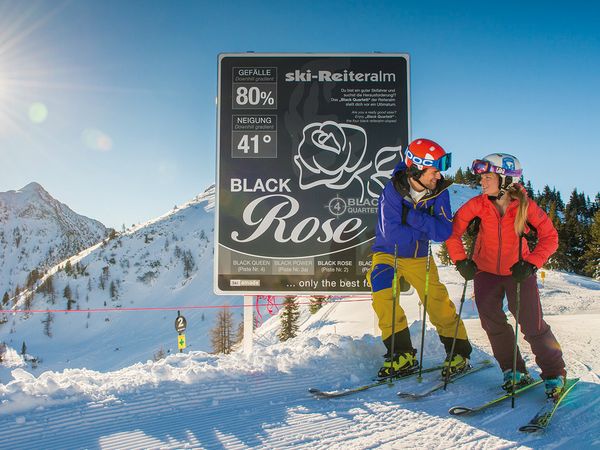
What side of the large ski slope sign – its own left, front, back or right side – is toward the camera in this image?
front

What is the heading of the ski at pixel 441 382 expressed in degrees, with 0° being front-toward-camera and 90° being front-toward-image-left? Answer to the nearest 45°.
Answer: approximately 45°

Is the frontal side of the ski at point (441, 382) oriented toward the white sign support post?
no

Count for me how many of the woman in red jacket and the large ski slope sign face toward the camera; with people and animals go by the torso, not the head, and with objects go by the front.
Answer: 2

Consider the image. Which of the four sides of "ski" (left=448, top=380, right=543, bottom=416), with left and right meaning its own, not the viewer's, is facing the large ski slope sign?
right

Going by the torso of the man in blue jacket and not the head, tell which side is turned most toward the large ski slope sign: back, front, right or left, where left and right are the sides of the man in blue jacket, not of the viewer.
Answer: back

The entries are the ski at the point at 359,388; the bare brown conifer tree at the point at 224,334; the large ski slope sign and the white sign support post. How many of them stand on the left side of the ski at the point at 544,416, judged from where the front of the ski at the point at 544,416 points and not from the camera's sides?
0

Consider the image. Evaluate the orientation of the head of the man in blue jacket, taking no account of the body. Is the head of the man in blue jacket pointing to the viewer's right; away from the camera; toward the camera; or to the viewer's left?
to the viewer's right

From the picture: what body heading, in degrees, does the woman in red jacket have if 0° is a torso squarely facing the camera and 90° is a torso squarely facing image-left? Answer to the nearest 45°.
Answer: approximately 0°

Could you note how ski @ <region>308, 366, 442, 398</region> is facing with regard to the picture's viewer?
facing the viewer and to the left of the viewer

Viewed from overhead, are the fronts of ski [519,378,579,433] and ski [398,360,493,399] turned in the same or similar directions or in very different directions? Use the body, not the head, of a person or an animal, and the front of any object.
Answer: same or similar directions

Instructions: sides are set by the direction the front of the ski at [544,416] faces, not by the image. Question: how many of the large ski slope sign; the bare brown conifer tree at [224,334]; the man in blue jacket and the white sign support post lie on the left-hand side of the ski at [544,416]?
0

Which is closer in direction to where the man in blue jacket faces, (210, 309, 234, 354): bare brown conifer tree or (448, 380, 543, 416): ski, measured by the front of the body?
the ski
